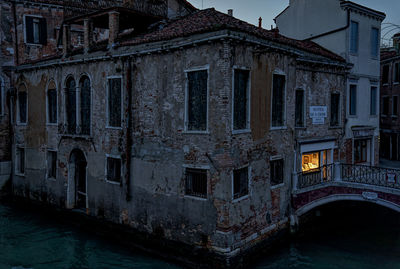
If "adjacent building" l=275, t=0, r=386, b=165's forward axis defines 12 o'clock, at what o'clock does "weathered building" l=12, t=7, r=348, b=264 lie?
The weathered building is roughly at 3 o'clock from the adjacent building.

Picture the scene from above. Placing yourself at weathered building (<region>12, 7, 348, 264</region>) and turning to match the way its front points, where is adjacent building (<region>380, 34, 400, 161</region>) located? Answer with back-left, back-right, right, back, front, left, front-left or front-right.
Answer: back

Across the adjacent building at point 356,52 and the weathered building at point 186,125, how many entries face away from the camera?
0

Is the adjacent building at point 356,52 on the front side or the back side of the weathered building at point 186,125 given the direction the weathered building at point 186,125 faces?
on the back side

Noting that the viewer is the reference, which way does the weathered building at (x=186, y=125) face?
facing the viewer and to the left of the viewer

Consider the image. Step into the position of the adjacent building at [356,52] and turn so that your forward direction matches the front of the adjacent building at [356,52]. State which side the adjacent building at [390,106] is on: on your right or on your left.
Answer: on your left
